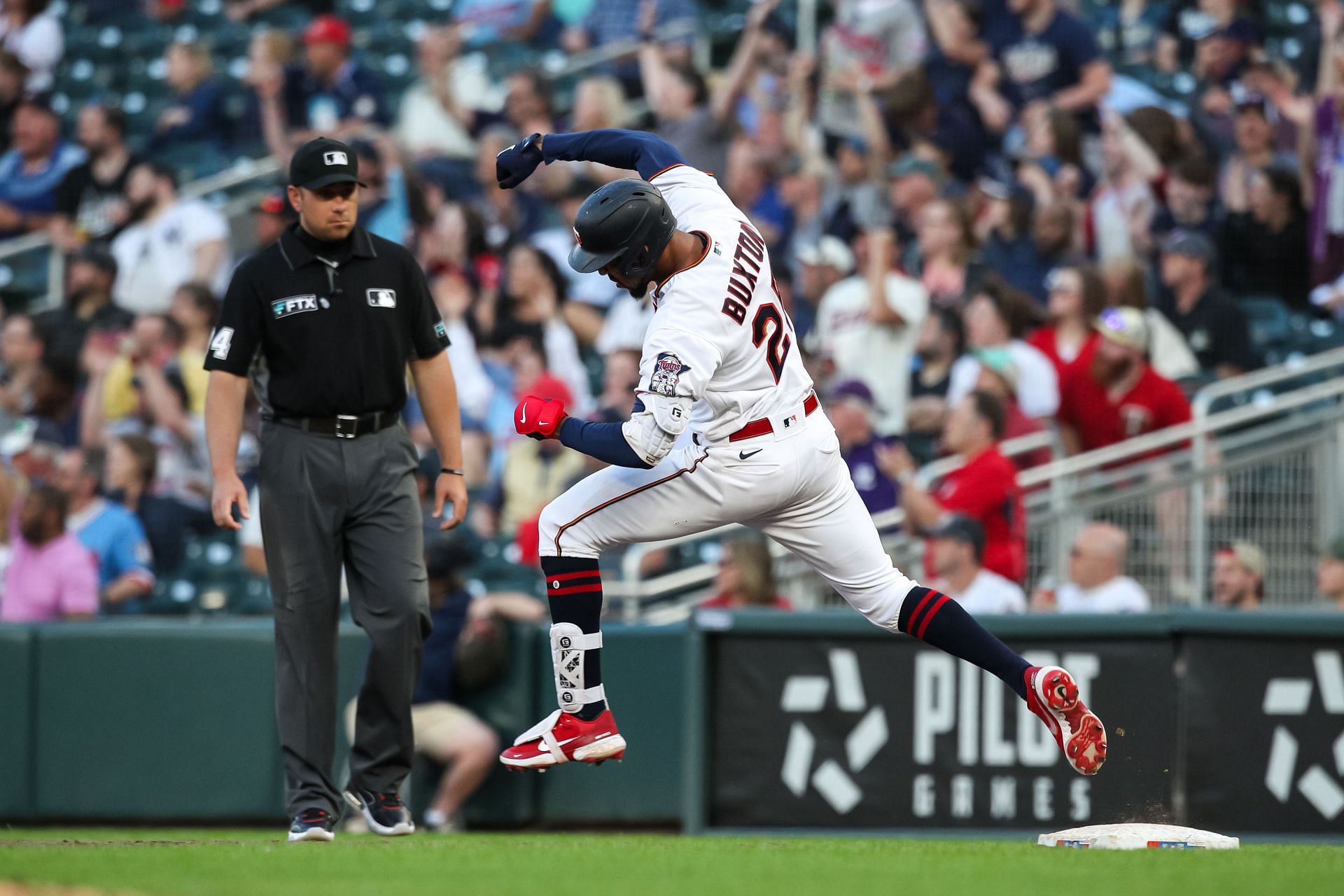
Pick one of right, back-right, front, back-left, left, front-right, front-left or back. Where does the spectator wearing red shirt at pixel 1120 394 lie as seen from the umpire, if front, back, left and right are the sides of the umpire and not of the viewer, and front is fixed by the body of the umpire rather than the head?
back-left

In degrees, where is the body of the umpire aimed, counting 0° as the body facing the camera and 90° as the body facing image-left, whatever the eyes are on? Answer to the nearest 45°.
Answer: approximately 0°

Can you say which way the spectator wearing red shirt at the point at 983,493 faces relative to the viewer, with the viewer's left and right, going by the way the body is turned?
facing to the left of the viewer

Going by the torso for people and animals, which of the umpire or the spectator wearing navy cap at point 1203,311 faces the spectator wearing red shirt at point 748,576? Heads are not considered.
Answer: the spectator wearing navy cap

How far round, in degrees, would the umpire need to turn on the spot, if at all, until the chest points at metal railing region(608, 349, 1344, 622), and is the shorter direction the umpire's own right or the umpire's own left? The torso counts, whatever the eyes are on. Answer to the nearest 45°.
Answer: approximately 135° to the umpire's own left

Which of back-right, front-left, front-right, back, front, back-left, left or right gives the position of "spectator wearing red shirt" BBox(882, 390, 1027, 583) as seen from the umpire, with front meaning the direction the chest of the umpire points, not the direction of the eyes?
back-left

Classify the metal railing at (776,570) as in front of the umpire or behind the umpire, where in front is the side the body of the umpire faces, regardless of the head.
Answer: behind

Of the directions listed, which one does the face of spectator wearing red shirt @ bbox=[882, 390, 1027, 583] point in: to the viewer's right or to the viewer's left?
to the viewer's left

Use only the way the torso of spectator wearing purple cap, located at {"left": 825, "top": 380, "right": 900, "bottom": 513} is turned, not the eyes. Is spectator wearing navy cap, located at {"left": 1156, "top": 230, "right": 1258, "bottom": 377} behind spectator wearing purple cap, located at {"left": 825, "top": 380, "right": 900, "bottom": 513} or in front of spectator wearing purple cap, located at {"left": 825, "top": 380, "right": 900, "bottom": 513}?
behind
